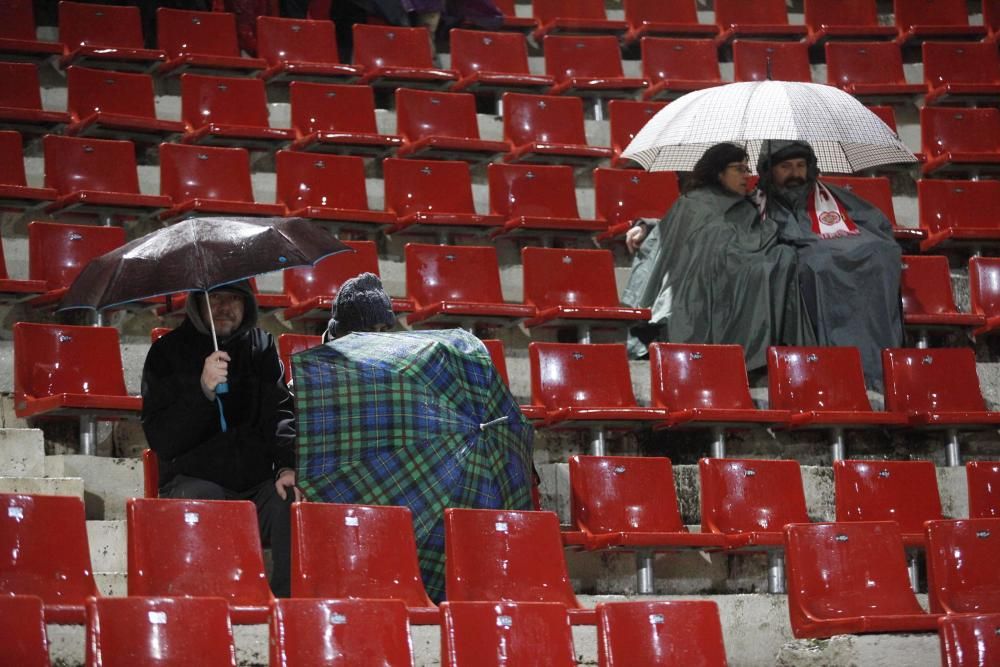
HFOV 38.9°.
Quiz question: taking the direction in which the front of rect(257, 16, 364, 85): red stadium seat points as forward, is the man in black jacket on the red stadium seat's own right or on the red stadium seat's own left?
on the red stadium seat's own right

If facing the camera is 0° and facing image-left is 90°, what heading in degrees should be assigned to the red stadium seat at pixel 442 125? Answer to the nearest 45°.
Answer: approximately 315°

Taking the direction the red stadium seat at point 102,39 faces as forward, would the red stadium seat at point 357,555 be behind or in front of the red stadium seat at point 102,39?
in front

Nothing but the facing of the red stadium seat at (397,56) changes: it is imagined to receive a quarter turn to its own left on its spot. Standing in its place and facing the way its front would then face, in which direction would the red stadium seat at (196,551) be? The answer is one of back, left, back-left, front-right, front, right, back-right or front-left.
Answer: back-right

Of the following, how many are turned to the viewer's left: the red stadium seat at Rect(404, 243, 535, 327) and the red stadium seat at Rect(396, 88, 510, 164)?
0

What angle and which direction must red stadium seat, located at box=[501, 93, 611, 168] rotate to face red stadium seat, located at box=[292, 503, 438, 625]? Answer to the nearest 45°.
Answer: approximately 45° to its right

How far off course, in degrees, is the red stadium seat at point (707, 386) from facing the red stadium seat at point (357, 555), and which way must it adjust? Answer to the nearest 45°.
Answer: approximately 90° to its right

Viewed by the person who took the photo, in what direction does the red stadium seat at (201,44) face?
facing the viewer and to the right of the viewer

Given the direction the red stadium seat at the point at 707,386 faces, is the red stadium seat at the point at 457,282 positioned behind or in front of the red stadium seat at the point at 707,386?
behind

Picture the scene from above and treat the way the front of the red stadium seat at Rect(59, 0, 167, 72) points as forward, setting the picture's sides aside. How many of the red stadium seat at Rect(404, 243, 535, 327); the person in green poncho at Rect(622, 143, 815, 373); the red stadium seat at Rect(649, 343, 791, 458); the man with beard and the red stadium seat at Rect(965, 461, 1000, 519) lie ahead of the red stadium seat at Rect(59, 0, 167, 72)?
5

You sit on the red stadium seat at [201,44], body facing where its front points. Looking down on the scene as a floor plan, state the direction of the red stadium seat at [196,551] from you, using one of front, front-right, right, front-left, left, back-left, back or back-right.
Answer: front-right
